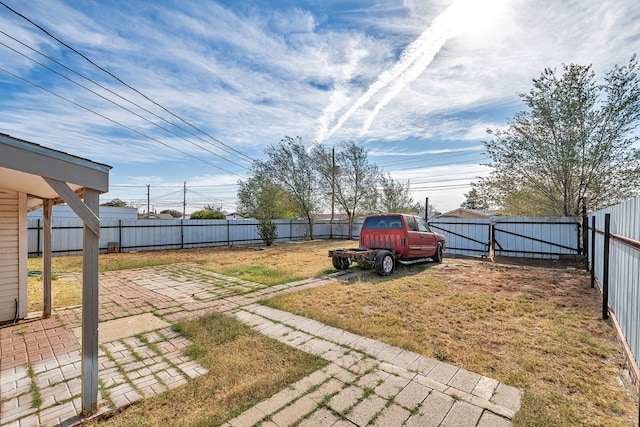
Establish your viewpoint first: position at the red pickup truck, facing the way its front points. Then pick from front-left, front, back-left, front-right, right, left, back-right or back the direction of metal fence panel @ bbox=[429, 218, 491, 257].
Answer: front

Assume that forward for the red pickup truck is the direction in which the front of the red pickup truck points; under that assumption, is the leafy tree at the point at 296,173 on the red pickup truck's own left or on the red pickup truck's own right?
on the red pickup truck's own left

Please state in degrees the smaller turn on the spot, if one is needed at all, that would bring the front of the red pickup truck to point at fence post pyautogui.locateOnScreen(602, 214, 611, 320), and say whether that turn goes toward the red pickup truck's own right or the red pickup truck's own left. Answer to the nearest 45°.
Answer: approximately 90° to the red pickup truck's own right

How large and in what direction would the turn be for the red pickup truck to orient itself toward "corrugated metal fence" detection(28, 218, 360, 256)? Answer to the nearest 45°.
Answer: approximately 135° to its left

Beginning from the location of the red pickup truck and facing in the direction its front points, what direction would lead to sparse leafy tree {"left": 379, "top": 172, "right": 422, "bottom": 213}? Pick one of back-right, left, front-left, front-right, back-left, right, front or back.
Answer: front-left

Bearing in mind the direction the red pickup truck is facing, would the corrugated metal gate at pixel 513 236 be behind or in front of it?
in front

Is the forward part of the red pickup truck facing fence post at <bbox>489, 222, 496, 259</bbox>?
yes

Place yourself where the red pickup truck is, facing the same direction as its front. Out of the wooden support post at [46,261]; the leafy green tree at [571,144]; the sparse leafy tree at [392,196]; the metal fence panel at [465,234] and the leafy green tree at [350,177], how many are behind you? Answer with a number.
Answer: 1

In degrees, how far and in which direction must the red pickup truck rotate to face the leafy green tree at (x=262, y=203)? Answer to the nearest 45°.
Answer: approximately 90° to its left

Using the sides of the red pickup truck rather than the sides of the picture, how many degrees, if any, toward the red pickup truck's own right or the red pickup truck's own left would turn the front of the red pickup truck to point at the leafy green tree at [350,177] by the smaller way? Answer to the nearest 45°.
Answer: approximately 45° to the red pickup truck's own left

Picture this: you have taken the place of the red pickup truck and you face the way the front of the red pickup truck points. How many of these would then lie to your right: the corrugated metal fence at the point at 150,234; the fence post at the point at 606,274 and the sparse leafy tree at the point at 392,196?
1

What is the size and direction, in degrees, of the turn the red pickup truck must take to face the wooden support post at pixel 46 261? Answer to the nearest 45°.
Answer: approximately 180°

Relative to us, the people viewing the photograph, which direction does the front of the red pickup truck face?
facing away from the viewer and to the right of the viewer
